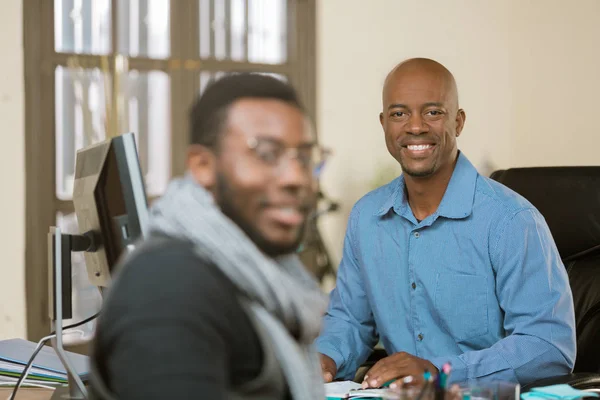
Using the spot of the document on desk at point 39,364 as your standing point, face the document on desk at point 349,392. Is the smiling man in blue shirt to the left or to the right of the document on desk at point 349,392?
left

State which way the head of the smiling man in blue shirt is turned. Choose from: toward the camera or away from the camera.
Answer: toward the camera

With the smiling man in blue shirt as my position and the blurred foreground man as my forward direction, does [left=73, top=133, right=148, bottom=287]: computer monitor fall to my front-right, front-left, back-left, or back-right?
front-right

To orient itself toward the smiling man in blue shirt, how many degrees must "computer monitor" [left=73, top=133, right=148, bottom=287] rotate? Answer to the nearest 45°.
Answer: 0° — it already faces them

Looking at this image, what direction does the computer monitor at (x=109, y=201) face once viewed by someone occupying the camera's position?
facing away from the viewer and to the right of the viewer
